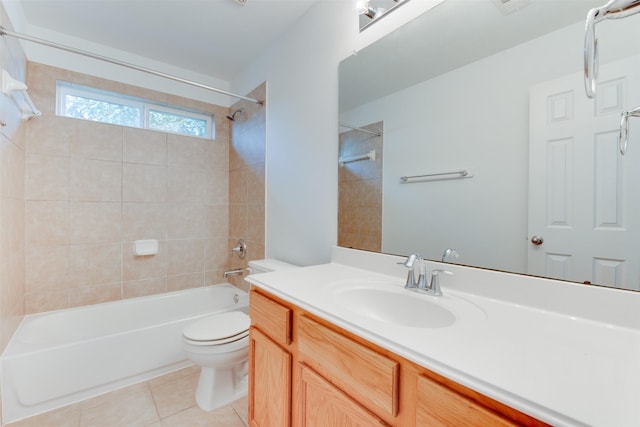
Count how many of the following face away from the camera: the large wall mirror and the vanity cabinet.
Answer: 0

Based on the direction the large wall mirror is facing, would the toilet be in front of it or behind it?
in front

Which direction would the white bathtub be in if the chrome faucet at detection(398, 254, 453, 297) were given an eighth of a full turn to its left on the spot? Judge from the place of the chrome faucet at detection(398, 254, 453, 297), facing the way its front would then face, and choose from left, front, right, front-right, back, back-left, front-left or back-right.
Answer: right

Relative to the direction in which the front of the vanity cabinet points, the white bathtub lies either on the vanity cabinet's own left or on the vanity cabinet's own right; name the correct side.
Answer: on the vanity cabinet's own right

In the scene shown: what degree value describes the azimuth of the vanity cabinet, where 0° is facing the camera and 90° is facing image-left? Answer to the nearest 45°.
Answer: approximately 45°

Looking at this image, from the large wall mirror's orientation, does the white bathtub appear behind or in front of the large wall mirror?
in front
